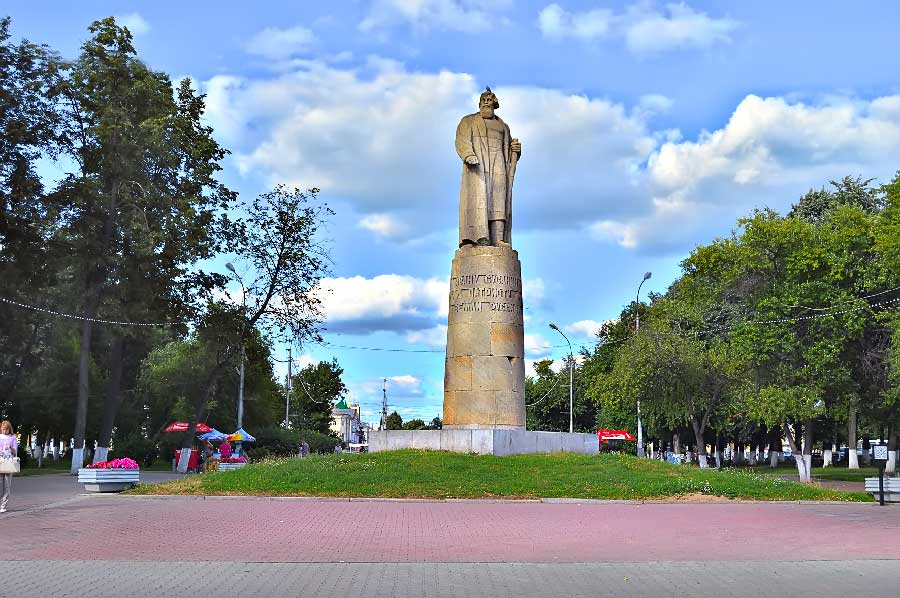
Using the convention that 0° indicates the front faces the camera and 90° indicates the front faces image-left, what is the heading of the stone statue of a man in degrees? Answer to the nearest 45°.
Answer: approximately 0°

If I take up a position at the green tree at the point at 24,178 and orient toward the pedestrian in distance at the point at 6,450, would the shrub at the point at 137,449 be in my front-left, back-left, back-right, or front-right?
back-left

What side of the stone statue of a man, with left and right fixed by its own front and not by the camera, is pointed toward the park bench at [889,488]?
left

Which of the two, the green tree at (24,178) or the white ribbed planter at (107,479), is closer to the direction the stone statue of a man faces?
the white ribbed planter

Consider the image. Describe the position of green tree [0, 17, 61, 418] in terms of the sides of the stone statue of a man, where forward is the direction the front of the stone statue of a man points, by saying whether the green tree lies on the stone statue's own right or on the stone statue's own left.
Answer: on the stone statue's own right
